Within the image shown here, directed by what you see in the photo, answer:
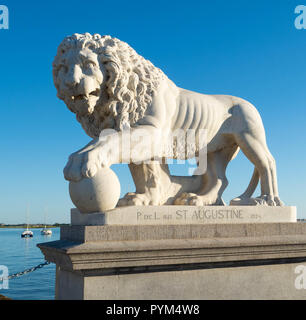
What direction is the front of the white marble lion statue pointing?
to the viewer's left
